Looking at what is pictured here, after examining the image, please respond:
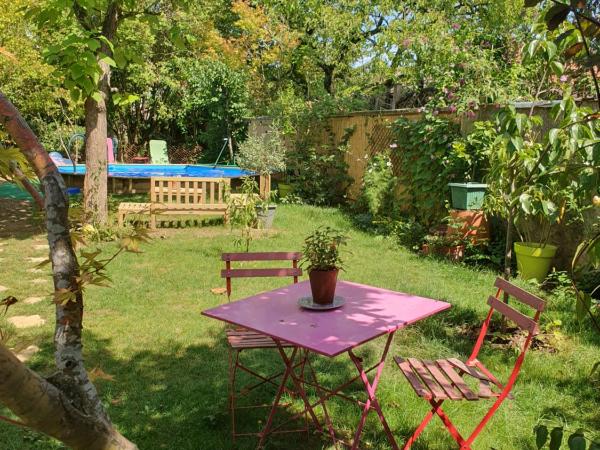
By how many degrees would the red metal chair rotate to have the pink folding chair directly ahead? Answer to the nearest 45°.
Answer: approximately 45° to its right

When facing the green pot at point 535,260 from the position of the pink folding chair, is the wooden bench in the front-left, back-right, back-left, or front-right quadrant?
front-left

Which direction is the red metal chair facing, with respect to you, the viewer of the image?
facing the viewer and to the left of the viewer

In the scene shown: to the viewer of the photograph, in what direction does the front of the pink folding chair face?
facing the viewer

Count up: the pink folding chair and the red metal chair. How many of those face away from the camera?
0

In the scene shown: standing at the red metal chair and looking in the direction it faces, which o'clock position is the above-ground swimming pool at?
The above-ground swimming pool is roughly at 3 o'clock from the red metal chair.

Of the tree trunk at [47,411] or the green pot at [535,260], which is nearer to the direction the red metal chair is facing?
the tree trunk

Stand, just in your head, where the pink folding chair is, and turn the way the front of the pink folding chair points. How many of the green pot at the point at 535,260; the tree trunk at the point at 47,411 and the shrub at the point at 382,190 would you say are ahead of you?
1

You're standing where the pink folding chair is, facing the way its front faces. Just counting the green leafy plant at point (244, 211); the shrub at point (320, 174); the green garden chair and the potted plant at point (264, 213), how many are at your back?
4

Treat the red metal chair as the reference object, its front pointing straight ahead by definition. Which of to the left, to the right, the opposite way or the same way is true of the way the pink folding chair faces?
to the left

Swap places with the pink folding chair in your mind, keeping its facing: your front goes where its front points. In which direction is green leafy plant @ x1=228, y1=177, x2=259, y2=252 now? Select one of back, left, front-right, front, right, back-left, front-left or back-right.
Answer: back

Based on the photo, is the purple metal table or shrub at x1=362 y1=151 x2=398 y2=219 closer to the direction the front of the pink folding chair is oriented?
the purple metal table

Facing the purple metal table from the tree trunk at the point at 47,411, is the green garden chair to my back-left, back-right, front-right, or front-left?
front-left

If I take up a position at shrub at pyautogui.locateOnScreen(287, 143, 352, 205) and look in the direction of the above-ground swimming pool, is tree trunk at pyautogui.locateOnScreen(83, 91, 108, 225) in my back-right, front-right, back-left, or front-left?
front-left

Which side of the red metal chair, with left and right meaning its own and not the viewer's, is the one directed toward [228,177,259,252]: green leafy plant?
right

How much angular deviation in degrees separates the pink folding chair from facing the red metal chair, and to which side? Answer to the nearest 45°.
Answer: approximately 45° to its left
